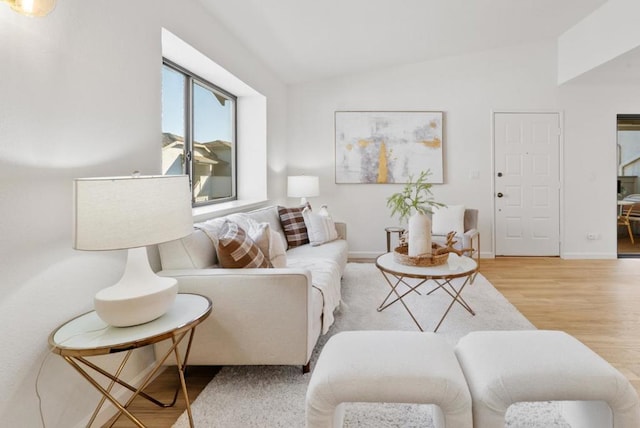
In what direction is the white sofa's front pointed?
to the viewer's right

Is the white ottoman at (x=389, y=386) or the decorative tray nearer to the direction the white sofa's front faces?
the decorative tray

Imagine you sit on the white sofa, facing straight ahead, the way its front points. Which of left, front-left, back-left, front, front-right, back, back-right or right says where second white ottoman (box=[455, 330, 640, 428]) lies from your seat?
front-right

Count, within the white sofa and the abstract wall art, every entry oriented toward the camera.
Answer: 1

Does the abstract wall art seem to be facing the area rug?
yes

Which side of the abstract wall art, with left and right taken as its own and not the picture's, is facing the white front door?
left

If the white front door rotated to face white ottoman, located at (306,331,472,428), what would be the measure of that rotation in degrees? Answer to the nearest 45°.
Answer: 0° — it already faces it

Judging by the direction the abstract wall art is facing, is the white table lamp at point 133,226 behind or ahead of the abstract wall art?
ahead

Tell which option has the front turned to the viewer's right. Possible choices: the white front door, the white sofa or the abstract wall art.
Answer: the white sofa

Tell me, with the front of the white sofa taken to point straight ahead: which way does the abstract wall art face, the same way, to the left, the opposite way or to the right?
to the right

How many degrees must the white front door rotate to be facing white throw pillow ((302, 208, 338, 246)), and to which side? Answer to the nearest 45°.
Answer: approximately 45° to its right

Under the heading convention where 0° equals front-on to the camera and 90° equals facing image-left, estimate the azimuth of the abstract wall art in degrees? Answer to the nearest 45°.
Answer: approximately 0°
